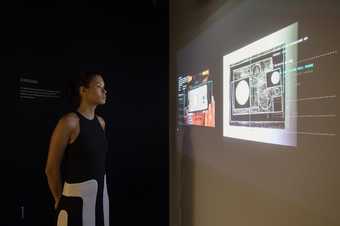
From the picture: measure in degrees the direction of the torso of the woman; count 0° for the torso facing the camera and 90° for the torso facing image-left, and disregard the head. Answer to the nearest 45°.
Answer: approximately 315°

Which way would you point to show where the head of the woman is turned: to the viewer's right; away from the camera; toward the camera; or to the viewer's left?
to the viewer's right
